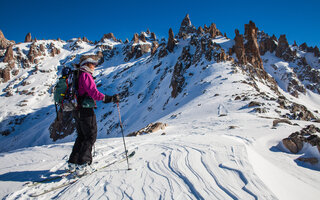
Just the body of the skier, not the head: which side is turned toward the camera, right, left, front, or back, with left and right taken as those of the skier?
right

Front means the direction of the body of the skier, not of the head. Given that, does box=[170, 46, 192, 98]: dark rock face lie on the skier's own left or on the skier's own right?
on the skier's own left
